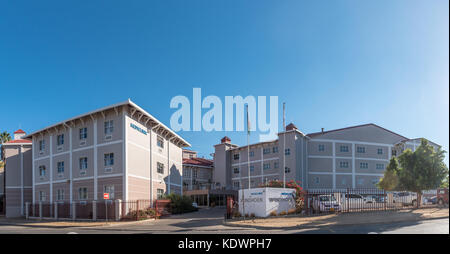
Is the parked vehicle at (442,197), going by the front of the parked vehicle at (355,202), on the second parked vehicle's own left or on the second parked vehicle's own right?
on the second parked vehicle's own left

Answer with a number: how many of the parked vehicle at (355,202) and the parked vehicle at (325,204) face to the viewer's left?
0
